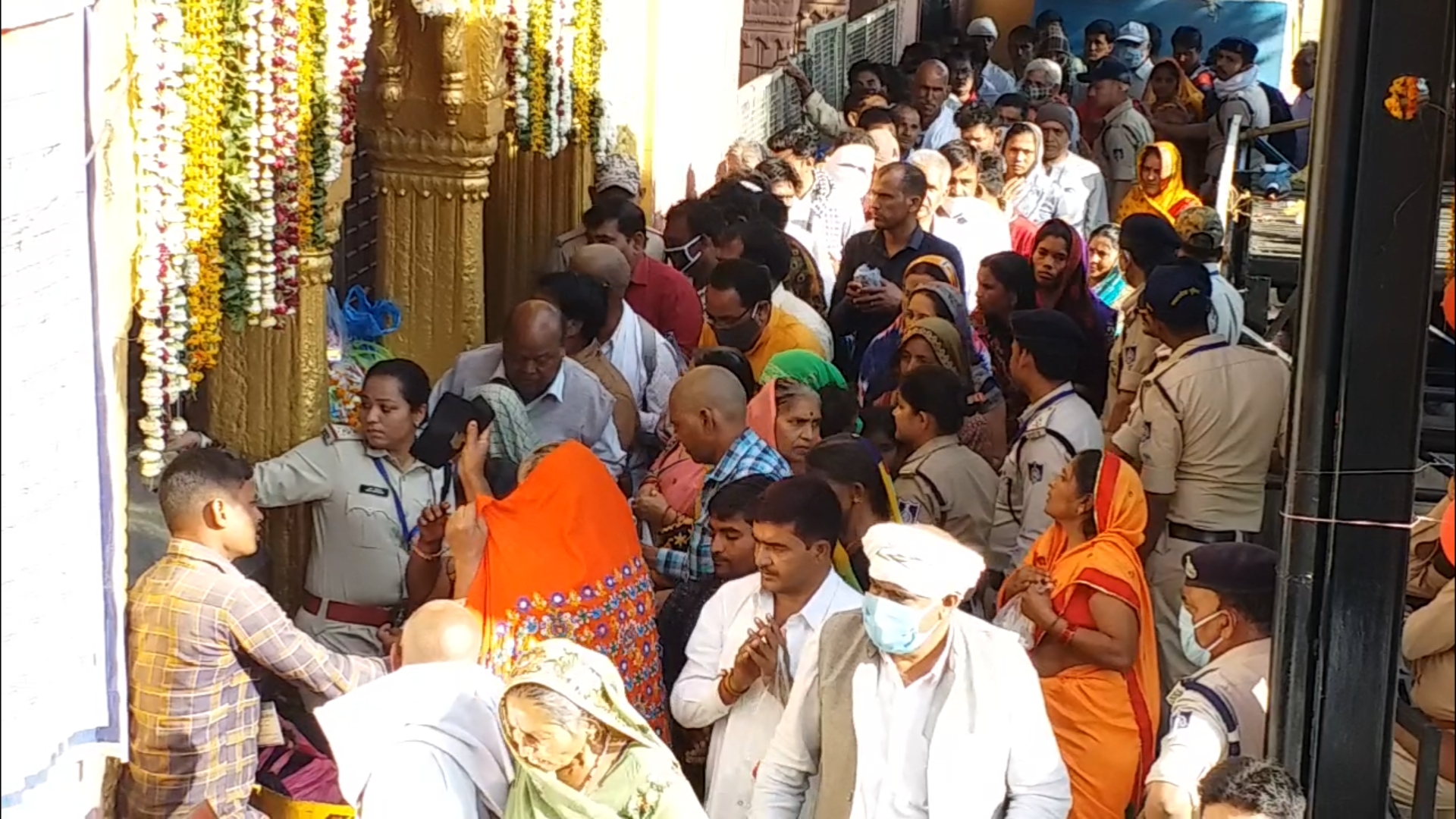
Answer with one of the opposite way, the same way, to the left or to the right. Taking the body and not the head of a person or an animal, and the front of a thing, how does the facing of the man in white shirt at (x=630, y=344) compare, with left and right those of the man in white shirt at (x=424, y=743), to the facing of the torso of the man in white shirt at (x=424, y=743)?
to the left

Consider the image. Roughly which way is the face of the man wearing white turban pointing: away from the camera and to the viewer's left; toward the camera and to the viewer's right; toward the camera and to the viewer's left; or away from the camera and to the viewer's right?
toward the camera and to the viewer's left

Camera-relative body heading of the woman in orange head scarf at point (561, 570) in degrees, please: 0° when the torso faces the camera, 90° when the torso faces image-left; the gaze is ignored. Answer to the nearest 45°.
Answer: approximately 135°

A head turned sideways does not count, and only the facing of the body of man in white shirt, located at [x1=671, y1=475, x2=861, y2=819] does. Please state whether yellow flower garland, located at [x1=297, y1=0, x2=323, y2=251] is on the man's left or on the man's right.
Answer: on the man's right

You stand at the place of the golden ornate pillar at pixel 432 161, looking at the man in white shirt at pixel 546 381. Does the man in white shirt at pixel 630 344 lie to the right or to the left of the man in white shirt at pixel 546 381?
left

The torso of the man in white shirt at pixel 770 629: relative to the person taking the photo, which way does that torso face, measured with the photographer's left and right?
facing the viewer and to the left of the viewer

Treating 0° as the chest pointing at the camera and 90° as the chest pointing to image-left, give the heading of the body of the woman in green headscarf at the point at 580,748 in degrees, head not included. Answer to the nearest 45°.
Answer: approximately 45°

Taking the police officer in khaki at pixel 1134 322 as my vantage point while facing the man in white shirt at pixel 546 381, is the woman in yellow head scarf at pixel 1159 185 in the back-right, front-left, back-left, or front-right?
back-right

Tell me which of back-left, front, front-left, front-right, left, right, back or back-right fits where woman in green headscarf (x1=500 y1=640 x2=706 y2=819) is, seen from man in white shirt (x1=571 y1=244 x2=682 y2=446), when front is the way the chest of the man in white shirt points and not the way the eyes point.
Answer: left

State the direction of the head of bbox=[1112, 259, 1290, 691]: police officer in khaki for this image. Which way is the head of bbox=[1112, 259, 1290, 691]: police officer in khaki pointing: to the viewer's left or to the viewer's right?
to the viewer's left

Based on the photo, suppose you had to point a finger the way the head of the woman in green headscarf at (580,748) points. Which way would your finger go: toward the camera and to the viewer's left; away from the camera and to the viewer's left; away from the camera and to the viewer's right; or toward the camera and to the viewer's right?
toward the camera and to the viewer's left
